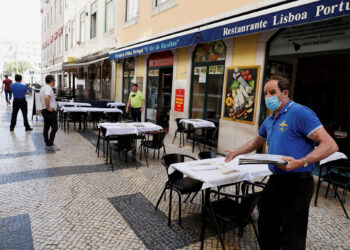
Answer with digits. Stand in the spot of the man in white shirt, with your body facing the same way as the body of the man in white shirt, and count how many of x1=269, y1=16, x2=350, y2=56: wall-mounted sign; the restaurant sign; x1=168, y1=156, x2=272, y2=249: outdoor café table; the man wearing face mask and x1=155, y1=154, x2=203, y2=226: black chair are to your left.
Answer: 0

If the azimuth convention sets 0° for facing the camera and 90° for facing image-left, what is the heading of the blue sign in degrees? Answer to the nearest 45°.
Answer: approximately 45°

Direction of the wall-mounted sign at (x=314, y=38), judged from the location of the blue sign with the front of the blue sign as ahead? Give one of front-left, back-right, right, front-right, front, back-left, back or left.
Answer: left

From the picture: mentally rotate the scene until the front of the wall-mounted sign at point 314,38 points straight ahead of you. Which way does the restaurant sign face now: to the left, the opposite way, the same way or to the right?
the same way

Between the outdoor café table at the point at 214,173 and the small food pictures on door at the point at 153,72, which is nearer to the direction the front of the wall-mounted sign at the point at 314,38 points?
the outdoor café table

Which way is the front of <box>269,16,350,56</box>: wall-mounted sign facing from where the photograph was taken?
facing the viewer and to the left of the viewer

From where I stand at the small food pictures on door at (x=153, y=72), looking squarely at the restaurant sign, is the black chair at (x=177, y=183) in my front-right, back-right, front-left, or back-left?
front-right

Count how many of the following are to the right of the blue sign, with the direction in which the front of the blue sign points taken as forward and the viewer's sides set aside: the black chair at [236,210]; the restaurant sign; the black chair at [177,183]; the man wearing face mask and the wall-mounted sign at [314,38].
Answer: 0

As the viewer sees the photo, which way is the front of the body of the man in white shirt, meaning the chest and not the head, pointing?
to the viewer's right

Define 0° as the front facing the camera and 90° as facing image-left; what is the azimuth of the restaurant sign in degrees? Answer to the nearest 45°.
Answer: approximately 45°

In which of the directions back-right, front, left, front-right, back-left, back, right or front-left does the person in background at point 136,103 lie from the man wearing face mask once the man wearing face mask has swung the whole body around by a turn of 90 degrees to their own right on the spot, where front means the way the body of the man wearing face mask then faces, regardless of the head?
front

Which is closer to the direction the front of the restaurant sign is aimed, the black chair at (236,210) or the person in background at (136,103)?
the black chair

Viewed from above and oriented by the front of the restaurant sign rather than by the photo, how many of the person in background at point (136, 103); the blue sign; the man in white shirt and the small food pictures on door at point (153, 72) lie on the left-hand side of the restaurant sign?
0

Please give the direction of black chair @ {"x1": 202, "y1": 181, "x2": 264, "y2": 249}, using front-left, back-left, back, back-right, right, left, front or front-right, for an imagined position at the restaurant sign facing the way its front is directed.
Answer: front-left

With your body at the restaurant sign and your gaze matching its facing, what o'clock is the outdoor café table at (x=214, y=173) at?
The outdoor café table is roughly at 11 o'clock from the restaurant sign.

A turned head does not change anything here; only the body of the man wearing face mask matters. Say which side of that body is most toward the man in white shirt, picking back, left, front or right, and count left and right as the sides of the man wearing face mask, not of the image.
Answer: right

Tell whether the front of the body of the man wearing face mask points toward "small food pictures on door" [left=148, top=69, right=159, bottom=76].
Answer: no

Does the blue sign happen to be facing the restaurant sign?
no
